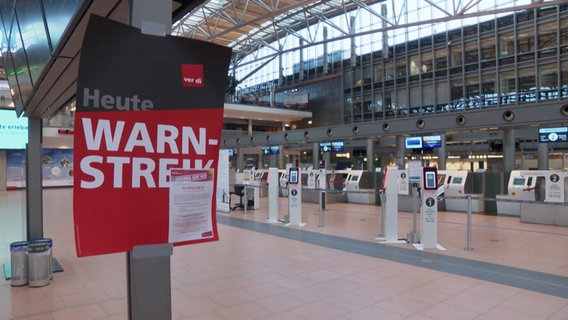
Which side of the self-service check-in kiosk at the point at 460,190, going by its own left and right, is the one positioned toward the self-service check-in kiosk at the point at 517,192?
left

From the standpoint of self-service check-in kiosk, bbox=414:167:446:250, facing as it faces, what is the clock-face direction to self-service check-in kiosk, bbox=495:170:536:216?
self-service check-in kiosk, bbox=495:170:536:216 is roughly at 7 o'clock from self-service check-in kiosk, bbox=414:167:446:250.

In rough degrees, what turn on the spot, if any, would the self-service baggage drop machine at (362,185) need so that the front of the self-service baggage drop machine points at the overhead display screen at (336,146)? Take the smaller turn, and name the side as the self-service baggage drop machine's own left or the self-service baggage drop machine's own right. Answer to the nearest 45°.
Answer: approximately 90° to the self-service baggage drop machine's own right

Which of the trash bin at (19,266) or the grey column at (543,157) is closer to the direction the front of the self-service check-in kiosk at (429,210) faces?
the trash bin

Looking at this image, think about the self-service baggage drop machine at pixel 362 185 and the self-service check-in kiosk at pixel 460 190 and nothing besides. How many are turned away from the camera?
0

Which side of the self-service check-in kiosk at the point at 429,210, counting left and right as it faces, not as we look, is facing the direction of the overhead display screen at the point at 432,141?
back

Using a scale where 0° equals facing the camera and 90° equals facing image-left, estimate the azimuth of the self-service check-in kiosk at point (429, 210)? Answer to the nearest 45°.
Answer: approximately 0°

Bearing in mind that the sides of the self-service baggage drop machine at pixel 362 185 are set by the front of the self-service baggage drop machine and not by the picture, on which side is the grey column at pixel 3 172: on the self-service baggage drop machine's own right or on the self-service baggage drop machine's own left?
on the self-service baggage drop machine's own right

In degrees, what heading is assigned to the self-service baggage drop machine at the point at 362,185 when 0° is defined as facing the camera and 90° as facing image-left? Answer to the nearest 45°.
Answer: approximately 45°

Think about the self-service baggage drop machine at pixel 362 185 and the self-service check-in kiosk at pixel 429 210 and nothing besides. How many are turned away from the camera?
0

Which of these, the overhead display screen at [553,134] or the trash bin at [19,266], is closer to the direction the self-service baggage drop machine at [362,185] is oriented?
the trash bin

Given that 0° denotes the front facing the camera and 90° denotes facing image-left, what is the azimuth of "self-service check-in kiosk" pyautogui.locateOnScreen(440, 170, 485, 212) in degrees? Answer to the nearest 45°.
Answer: approximately 45°

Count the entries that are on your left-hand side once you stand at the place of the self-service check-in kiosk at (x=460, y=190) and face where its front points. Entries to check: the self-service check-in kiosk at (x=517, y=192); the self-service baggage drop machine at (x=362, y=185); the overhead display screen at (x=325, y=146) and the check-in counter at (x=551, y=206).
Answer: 2
